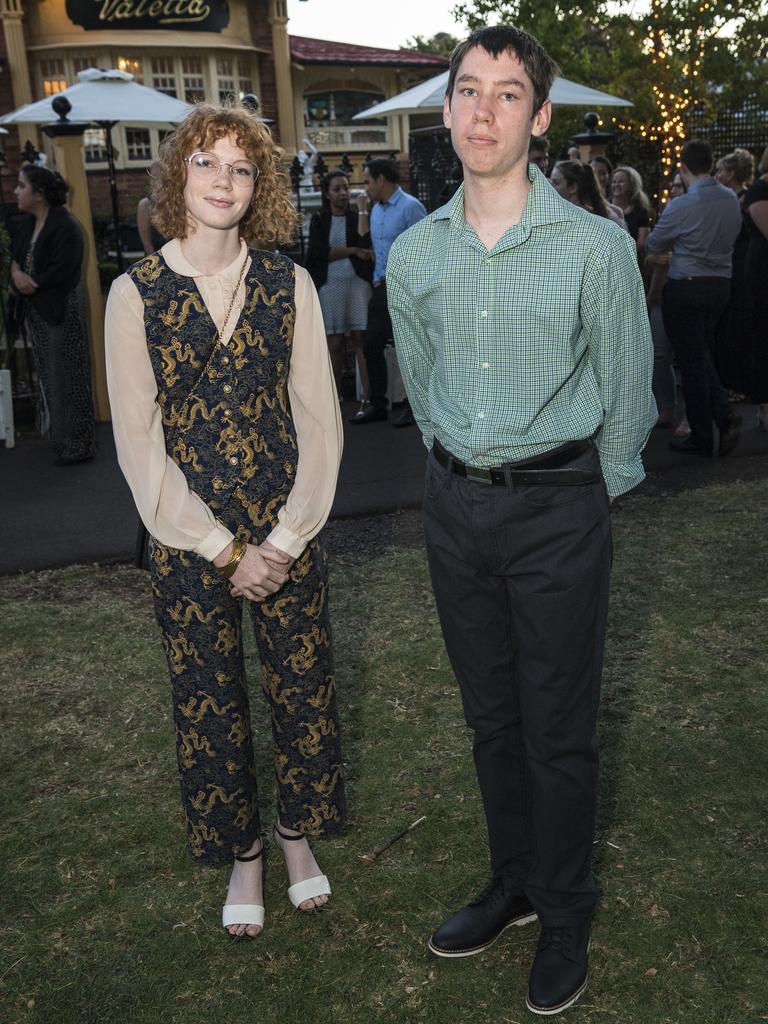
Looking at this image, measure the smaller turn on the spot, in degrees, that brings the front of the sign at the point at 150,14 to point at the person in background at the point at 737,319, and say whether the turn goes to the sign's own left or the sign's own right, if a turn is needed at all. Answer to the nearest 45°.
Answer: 0° — it already faces them

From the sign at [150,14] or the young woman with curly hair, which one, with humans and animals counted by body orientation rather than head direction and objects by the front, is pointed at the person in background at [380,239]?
the sign

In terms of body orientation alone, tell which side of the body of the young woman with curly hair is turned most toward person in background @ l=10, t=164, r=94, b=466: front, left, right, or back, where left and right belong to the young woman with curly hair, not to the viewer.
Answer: back

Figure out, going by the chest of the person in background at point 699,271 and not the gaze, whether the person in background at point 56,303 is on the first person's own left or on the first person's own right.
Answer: on the first person's own left

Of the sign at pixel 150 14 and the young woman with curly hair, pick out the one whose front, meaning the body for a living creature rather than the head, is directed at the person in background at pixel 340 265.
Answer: the sign

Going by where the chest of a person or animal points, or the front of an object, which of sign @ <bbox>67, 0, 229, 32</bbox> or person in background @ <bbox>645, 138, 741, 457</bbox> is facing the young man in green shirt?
the sign

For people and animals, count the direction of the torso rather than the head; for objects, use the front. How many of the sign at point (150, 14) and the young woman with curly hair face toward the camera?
2

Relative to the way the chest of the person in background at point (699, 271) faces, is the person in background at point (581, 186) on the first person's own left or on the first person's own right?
on the first person's own left
